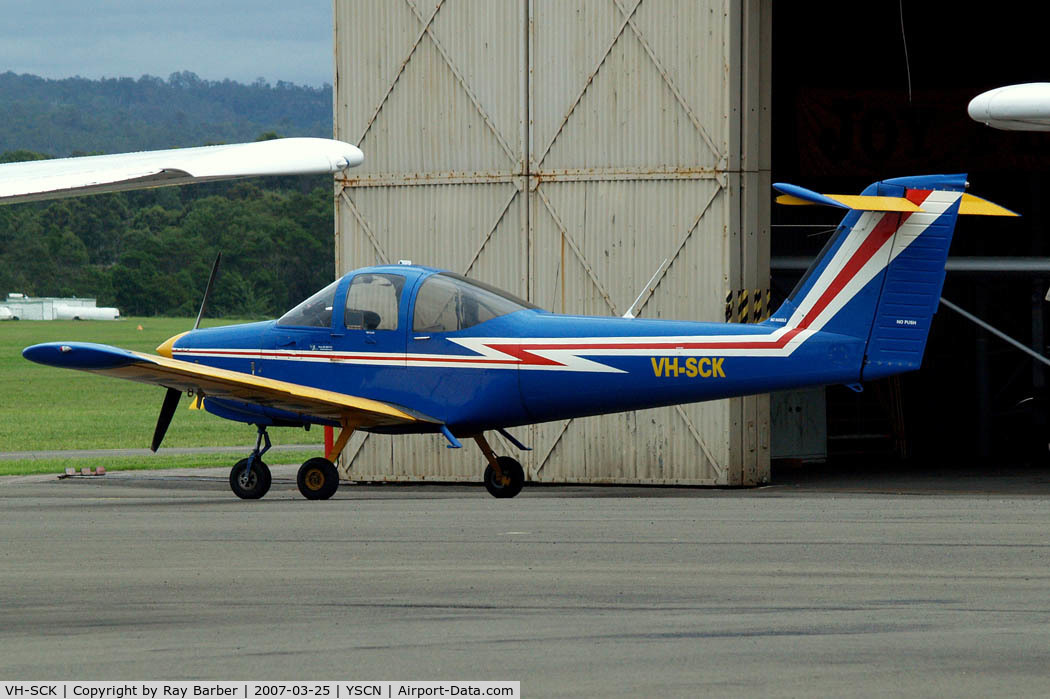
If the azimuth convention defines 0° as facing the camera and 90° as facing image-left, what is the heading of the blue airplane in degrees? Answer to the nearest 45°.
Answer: approximately 135°
